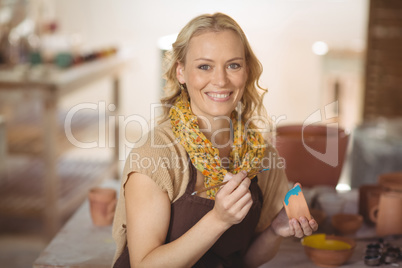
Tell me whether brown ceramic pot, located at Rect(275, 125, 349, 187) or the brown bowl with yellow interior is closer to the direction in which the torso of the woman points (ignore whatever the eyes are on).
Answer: the brown bowl with yellow interior

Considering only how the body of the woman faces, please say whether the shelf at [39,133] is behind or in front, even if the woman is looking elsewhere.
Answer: behind

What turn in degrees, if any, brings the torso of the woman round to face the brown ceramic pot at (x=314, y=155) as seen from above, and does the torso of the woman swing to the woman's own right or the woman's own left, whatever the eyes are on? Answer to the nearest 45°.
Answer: approximately 90° to the woman's own left

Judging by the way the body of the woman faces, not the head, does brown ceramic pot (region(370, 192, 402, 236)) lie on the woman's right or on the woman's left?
on the woman's left

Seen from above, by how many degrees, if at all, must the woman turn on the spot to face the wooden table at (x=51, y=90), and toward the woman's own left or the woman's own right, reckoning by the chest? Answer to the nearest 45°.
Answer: approximately 180°

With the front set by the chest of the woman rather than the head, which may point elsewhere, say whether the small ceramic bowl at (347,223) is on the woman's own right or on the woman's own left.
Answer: on the woman's own left

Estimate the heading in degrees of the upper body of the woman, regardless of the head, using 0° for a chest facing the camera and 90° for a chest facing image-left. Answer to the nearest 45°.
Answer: approximately 315°
